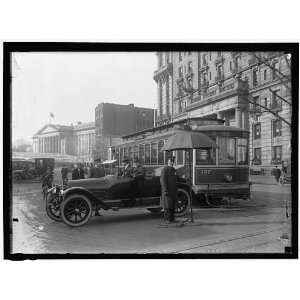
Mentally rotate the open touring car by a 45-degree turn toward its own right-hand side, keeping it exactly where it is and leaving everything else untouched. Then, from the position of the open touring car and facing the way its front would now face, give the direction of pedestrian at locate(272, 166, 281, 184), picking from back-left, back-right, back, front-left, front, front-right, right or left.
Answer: right

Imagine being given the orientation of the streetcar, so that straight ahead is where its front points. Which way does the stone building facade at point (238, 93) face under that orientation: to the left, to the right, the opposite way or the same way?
to the right

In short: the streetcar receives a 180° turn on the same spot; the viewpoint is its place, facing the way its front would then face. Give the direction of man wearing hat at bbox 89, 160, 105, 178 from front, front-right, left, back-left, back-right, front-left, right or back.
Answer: front-left

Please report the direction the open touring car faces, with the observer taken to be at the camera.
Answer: facing the viewer and to the left of the viewer

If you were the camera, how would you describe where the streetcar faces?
facing the viewer and to the right of the viewer

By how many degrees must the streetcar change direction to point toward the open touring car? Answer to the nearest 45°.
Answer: approximately 135° to its right

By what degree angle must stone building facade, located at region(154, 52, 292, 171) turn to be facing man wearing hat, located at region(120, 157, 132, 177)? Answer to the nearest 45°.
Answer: approximately 45° to its right

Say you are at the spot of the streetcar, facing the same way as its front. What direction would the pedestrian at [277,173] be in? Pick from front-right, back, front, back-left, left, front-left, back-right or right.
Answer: front-left

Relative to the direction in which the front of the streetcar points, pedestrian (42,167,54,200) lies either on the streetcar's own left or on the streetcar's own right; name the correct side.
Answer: on the streetcar's own right

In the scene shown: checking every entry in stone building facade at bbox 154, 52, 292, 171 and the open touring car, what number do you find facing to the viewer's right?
0

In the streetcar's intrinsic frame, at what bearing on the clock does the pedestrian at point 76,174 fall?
The pedestrian is roughly at 4 o'clock from the streetcar.
